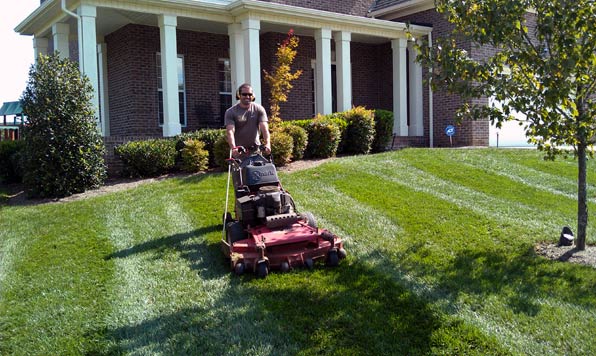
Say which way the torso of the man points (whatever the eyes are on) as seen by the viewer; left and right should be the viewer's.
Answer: facing the viewer

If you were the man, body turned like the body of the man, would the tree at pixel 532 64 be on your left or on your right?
on your left

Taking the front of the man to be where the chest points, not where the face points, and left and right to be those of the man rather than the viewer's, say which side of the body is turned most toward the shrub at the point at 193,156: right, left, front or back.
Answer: back

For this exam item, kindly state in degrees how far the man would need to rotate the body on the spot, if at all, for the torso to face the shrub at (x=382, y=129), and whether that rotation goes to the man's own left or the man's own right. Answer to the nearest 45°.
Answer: approximately 135° to the man's own left

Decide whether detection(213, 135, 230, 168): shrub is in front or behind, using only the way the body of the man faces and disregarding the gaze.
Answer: behind

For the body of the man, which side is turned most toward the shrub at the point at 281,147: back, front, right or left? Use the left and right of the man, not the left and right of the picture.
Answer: back

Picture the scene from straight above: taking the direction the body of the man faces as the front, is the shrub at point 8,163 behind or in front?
behind

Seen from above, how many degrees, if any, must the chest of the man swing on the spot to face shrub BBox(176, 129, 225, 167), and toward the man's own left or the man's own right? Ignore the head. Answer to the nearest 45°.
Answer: approximately 180°

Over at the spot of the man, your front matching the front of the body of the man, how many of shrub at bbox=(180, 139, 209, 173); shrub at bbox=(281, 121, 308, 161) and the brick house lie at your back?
3

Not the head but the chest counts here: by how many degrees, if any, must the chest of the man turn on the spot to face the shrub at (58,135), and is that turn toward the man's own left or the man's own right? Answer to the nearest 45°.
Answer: approximately 135° to the man's own right

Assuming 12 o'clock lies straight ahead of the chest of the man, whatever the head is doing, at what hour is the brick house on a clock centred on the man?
The brick house is roughly at 6 o'clock from the man.
